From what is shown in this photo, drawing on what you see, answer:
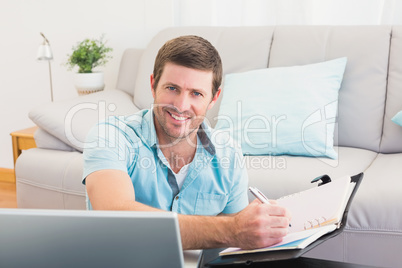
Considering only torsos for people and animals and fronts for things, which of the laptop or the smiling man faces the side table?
the laptop

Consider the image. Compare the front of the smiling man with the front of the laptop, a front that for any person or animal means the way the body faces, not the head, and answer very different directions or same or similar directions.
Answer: very different directions

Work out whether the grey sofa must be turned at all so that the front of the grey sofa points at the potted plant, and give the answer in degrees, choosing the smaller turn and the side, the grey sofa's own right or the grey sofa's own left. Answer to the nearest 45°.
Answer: approximately 90° to the grey sofa's own right

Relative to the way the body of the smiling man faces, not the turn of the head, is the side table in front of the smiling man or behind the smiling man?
behind

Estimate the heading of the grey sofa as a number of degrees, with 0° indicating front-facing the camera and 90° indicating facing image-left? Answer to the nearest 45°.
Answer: approximately 45°

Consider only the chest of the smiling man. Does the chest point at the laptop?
yes

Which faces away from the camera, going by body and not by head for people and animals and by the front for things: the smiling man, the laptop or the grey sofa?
the laptop

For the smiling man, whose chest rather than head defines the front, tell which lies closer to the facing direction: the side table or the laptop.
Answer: the laptop

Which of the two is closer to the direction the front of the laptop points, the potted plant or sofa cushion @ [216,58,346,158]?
the potted plant

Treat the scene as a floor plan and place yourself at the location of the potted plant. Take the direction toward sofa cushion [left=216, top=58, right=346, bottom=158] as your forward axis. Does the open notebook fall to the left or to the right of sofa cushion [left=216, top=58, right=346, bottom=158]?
right

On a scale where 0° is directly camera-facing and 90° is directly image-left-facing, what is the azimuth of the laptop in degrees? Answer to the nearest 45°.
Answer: approximately 180°

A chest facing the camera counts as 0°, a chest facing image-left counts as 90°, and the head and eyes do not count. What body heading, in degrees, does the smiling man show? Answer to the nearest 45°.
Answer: approximately 0°

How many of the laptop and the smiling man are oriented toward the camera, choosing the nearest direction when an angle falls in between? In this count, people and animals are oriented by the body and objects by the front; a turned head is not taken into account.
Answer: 1

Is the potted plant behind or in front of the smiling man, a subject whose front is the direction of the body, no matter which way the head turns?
behind

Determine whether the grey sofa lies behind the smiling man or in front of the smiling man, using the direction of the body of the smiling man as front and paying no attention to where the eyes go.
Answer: behind
